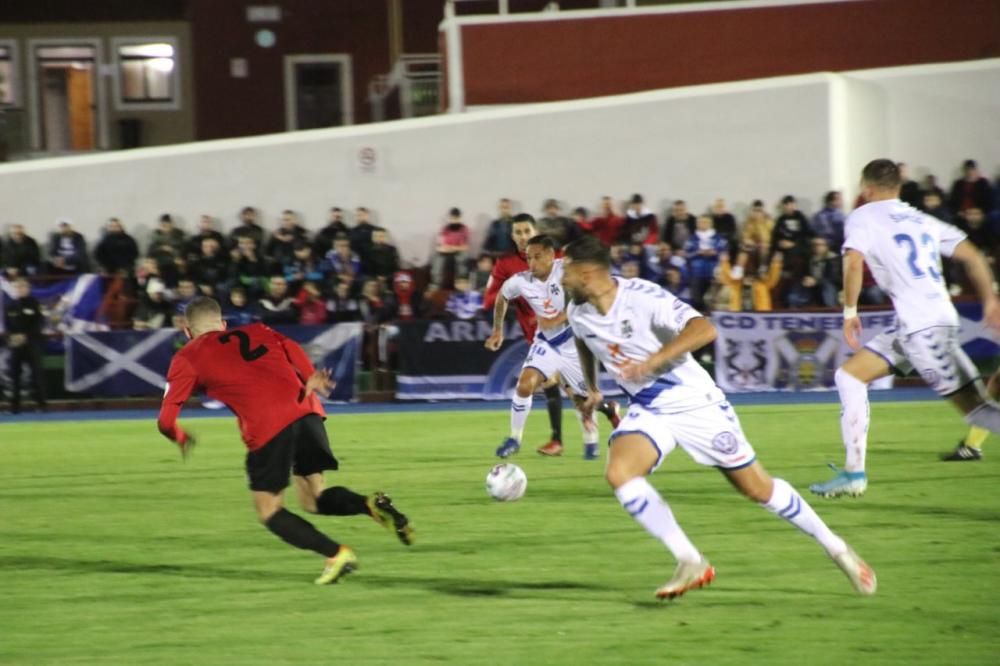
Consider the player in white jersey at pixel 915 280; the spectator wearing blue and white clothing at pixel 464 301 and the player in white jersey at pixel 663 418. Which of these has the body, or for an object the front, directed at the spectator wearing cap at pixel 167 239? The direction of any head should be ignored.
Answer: the player in white jersey at pixel 915 280

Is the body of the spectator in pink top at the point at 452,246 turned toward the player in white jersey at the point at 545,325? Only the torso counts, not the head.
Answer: yes

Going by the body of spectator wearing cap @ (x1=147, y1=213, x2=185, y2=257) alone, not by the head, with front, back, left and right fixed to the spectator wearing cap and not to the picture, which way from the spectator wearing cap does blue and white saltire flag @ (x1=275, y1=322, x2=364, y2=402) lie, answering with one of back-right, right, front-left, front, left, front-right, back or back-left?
front-left

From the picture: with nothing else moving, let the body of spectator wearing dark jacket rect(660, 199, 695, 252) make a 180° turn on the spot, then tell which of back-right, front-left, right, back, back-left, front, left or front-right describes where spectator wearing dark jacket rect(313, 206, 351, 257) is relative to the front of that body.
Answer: left

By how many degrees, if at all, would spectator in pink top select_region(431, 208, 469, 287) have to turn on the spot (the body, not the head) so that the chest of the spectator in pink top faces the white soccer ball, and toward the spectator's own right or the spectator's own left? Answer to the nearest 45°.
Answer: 0° — they already face it

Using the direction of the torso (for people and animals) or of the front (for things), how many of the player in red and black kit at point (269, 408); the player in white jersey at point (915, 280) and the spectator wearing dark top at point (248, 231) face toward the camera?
1

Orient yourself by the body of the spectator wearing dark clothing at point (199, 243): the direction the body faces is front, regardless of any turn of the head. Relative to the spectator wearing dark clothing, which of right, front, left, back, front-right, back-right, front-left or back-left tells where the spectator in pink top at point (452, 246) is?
left

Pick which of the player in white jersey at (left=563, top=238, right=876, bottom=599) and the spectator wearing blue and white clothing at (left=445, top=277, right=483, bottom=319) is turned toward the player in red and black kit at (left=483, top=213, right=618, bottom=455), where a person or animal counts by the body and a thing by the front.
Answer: the spectator wearing blue and white clothing

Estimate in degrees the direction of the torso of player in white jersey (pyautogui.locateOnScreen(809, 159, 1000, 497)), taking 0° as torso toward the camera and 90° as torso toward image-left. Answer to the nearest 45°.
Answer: approximately 135°

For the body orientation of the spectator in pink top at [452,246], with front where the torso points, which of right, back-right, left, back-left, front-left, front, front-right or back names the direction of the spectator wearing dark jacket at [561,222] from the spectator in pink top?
front-left

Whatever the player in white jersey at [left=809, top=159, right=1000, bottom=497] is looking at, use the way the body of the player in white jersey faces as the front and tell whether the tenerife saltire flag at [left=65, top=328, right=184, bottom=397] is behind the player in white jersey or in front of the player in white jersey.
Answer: in front
